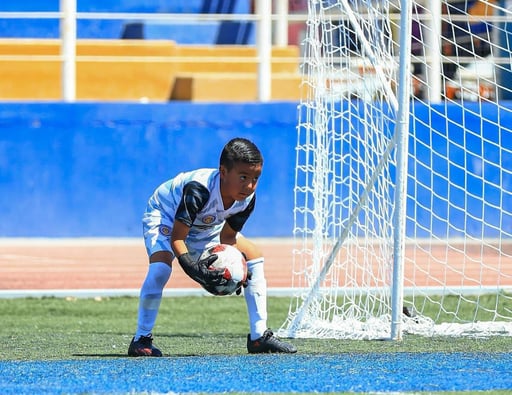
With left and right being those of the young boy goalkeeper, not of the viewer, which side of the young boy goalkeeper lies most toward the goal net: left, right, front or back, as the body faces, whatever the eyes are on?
left

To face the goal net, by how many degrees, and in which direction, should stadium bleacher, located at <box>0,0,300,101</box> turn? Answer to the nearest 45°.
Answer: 0° — it already faces it

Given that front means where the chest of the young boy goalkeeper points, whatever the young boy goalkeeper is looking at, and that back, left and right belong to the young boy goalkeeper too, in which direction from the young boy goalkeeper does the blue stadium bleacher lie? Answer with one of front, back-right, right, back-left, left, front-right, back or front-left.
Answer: back-left

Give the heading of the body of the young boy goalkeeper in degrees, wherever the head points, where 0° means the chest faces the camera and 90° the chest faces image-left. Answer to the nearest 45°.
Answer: approximately 315°

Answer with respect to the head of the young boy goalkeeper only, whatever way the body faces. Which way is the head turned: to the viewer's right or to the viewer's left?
to the viewer's right

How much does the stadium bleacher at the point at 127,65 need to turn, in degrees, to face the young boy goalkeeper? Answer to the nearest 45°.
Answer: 0° — it already faces them
